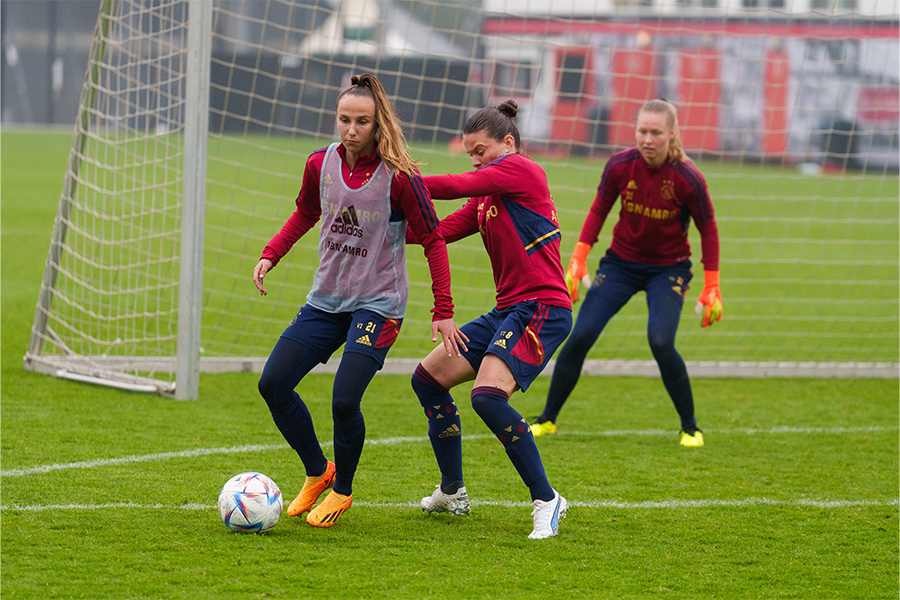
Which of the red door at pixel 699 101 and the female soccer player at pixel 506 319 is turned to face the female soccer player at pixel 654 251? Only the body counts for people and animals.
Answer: the red door

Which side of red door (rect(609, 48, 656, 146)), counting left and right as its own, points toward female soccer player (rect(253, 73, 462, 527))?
front

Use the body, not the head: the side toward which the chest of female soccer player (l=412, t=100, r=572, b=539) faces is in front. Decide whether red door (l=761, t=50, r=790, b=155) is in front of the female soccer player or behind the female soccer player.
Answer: behind

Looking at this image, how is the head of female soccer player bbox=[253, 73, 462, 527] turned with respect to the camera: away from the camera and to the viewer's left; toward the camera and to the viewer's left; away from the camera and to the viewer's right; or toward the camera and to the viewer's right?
toward the camera and to the viewer's left

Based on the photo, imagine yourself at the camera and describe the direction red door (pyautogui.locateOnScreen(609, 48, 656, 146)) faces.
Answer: facing the viewer

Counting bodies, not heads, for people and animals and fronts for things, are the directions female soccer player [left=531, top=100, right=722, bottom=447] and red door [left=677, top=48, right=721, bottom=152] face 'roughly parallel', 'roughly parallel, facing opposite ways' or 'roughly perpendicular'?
roughly parallel

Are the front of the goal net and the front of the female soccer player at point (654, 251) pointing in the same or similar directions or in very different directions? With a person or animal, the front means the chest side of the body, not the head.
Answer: same or similar directions

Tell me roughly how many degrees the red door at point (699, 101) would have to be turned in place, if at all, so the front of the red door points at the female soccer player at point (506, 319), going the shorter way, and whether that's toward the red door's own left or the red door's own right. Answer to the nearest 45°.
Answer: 0° — it already faces them

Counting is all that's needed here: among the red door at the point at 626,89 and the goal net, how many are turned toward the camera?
2

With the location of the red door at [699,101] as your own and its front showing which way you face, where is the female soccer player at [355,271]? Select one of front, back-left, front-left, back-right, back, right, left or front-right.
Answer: front

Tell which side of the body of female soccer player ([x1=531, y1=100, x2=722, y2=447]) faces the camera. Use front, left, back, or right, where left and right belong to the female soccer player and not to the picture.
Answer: front

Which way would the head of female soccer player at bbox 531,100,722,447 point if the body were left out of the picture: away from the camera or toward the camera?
toward the camera

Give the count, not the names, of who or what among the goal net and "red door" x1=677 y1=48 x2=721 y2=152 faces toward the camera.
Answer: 2

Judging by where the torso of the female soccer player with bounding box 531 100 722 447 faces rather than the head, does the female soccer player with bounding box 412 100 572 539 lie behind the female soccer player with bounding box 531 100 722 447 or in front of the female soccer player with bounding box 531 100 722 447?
in front

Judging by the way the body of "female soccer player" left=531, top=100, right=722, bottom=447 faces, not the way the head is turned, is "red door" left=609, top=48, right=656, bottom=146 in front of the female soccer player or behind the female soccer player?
behind

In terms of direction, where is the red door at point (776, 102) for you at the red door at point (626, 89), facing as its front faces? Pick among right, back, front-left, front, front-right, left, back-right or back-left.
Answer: back-left
